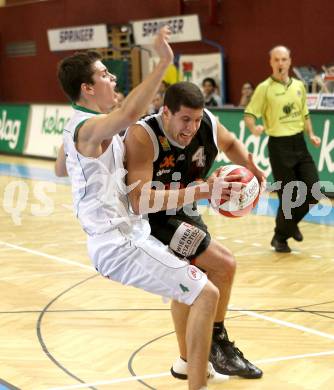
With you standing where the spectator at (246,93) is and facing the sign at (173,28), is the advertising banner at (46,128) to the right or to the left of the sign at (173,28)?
left

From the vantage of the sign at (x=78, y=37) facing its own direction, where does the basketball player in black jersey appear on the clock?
The basketball player in black jersey is roughly at 12 o'clock from the sign.

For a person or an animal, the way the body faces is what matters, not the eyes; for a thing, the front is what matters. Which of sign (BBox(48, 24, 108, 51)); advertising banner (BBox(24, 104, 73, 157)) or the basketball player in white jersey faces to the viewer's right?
the basketball player in white jersey

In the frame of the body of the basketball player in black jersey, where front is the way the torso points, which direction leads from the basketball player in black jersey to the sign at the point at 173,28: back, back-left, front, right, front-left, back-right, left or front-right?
back-left

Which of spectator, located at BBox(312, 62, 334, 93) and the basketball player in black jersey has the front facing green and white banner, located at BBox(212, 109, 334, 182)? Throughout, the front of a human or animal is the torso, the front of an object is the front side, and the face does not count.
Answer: the spectator

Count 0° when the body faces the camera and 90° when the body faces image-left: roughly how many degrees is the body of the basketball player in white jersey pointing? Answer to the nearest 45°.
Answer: approximately 270°

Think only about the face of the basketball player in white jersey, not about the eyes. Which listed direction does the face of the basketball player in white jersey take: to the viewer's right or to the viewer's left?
to the viewer's right

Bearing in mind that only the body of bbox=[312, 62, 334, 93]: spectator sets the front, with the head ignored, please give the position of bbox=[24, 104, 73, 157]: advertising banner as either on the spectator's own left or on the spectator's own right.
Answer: on the spectator's own right

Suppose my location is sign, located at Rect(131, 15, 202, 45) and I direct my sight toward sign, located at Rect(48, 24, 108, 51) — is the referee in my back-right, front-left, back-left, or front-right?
back-left
